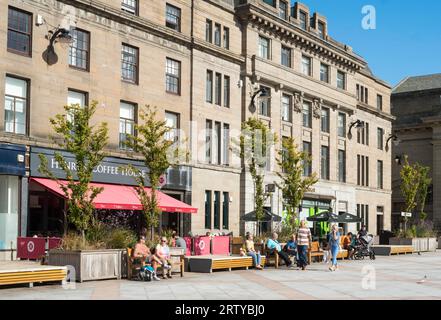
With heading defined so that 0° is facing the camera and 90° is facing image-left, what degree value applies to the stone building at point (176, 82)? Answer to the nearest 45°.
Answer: approximately 315°

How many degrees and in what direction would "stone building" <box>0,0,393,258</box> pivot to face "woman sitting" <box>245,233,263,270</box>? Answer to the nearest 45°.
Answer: approximately 45° to its right

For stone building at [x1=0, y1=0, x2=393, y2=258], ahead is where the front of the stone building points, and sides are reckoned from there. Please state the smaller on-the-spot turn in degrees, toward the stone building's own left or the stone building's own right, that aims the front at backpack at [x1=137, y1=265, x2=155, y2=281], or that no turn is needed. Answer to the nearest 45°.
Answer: approximately 45° to the stone building's own right

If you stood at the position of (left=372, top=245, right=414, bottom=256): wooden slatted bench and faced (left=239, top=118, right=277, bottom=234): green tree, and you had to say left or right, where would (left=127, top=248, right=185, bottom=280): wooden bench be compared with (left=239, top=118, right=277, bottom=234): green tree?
left

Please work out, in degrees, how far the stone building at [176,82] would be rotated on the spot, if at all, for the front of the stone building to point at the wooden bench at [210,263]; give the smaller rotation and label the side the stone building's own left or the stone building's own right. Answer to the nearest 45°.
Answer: approximately 45° to the stone building's own right

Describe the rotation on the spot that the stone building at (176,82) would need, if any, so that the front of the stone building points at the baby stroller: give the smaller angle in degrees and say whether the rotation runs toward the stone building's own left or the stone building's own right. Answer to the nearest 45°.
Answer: approximately 45° to the stone building's own left

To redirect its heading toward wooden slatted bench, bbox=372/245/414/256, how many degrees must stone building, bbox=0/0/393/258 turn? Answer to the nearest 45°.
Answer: approximately 45° to its left
